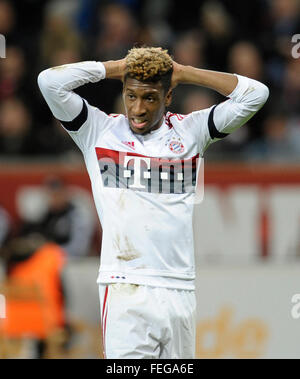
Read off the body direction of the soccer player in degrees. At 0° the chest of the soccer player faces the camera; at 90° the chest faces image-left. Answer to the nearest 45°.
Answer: approximately 0°

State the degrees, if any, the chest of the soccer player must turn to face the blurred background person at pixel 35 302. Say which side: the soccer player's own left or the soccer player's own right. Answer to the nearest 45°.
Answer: approximately 180°
